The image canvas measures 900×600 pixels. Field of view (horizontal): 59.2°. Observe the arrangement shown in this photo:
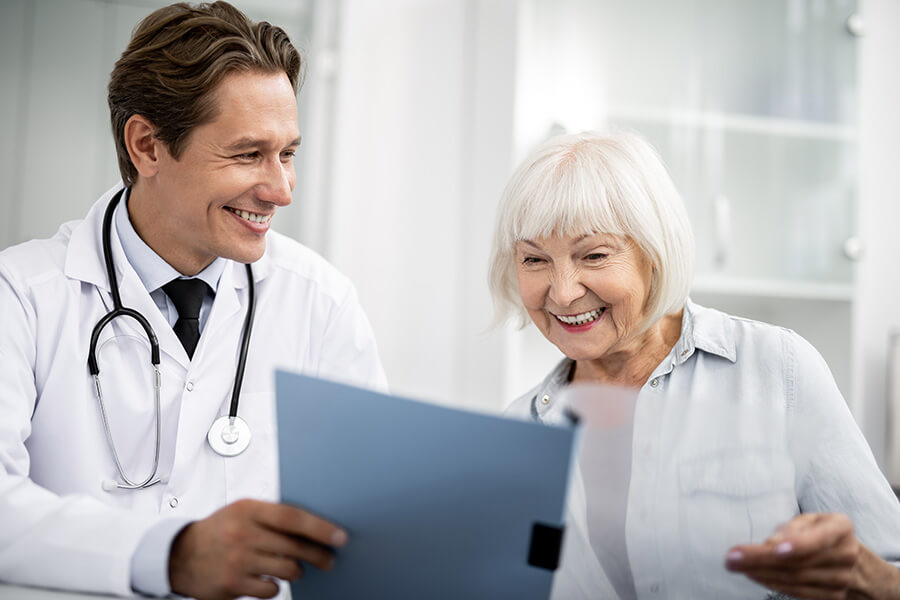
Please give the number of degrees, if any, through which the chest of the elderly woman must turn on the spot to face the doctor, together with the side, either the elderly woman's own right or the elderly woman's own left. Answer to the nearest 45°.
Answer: approximately 45° to the elderly woman's own right

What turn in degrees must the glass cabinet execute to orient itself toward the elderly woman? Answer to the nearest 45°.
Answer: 0° — it already faces them

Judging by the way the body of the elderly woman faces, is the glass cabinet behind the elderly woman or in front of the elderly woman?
behind

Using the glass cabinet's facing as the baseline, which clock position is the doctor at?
The doctor is roughly at 1 o'clock from the glass cabinet.

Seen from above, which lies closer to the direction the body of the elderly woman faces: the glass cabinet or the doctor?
the doctor
